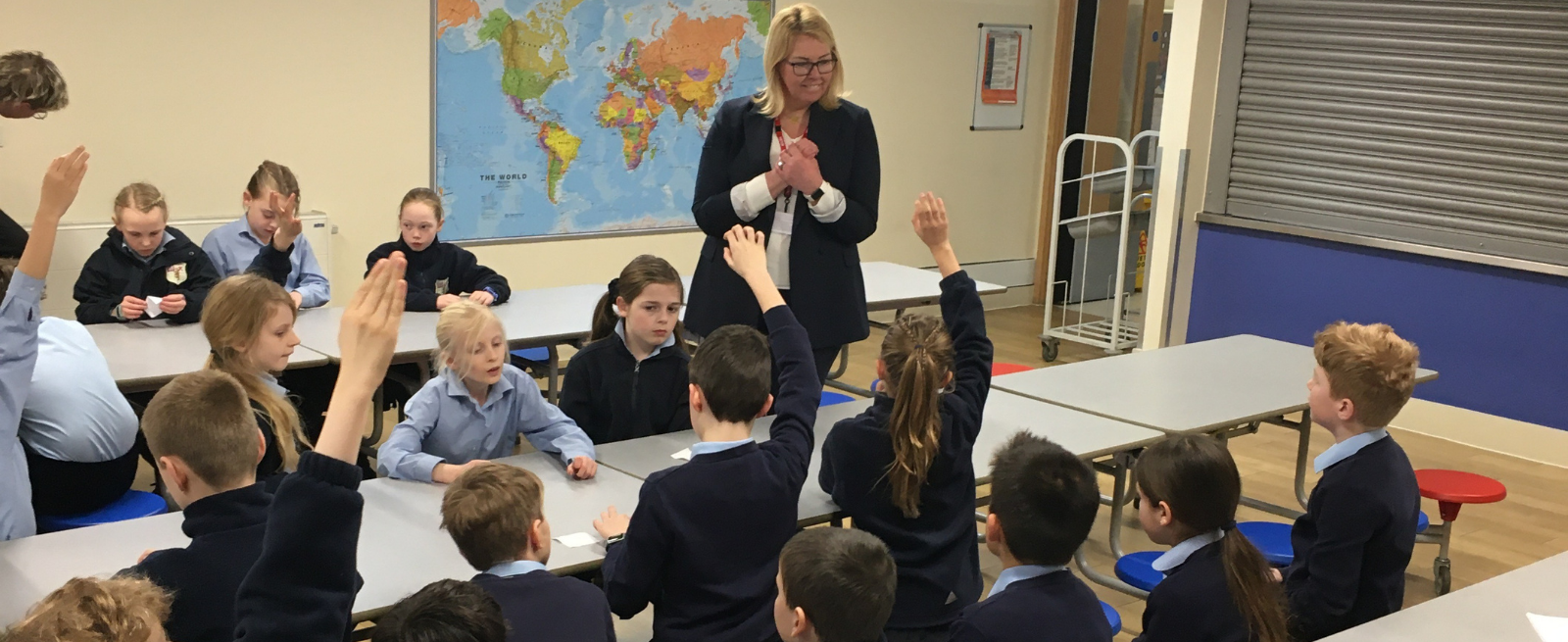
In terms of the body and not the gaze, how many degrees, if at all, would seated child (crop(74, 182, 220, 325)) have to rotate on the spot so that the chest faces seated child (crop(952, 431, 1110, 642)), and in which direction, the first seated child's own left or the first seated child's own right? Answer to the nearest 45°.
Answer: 0° — they already face them

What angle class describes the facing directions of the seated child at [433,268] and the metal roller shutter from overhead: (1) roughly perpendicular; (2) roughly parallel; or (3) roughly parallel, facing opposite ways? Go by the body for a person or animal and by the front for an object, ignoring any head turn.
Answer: roughly perpendicular

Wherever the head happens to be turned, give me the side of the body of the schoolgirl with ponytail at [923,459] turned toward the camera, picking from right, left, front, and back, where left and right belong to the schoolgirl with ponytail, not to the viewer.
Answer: back

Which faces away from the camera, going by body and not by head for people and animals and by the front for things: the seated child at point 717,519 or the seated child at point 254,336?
the seated child at point 717,519

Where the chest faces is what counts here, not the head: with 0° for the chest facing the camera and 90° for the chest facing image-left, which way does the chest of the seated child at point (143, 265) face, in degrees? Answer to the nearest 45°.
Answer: approximately 0°

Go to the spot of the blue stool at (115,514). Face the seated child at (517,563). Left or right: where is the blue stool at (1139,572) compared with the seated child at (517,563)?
left

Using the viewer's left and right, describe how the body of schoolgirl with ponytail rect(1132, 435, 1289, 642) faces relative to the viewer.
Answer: facing away from the viewer and to the left of the viewer

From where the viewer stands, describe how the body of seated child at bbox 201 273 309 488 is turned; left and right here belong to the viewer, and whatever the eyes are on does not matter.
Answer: facing to the right of the viewer

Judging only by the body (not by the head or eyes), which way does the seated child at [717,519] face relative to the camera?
away from the camera

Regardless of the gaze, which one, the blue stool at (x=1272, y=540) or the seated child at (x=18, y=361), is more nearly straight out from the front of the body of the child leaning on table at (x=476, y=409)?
the blue stool

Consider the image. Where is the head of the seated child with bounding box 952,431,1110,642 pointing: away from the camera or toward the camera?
away from the camera
